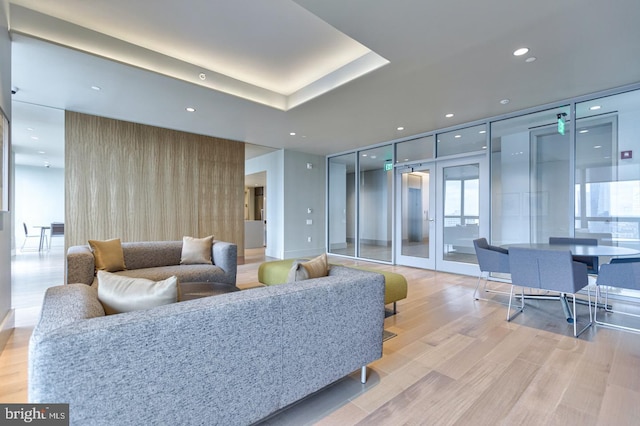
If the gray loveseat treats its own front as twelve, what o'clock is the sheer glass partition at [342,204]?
The sheer glass partition is roughly at 8 o'clock from the gray loveseat.

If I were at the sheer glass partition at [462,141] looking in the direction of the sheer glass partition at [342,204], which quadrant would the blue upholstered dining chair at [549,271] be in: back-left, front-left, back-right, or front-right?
back-left

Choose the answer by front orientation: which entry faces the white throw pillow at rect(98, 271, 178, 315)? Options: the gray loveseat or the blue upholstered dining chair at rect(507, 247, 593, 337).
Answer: the gray loveseat

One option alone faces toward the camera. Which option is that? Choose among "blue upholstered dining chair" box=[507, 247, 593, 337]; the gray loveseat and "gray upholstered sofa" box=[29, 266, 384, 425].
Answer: the gray loveseat

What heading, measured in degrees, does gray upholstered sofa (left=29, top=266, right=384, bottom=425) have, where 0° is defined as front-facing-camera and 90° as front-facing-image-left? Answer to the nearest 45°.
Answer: approximately 135°

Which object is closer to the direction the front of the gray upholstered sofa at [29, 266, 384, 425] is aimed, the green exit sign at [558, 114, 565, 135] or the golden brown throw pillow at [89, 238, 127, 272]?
the golden brown throw pillow

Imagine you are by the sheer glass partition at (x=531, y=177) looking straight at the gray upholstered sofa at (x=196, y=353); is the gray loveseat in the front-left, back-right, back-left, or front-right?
front-right

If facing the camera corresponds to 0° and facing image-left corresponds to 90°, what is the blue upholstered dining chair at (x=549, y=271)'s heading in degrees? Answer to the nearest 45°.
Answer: approximately 225°

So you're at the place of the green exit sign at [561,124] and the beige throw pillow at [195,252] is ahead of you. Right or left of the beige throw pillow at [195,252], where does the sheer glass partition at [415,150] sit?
right

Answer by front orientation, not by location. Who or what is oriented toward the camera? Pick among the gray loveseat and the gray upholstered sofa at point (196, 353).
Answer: the gray loveseat

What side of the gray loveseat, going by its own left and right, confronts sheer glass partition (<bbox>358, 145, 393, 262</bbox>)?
left

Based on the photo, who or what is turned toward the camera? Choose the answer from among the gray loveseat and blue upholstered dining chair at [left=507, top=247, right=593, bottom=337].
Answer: the gray loveseat

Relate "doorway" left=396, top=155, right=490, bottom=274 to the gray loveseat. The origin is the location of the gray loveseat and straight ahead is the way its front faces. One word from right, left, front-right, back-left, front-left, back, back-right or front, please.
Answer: left

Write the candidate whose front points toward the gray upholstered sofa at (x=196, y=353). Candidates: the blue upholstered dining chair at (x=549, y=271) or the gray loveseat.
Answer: the gray loveseat

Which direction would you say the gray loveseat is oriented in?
toward the camera

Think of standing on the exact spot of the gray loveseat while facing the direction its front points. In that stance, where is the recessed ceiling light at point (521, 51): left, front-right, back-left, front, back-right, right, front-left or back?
front-left

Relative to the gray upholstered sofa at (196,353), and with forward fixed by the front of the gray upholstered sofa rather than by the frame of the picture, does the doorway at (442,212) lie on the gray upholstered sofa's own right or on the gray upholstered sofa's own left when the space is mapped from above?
on the gray upholstered sofa's own right
